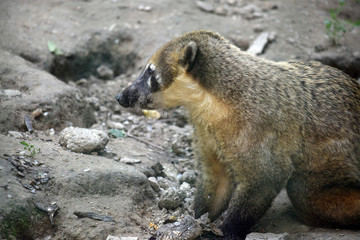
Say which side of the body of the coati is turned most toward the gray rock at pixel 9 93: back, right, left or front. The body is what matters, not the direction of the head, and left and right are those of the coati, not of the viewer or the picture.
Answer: front

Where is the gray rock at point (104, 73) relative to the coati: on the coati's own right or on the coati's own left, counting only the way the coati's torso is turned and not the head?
on the coati's own right

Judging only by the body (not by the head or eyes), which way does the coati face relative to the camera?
to the viewer's left

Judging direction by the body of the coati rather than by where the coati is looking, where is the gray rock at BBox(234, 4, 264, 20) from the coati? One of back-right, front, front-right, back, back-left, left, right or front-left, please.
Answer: right

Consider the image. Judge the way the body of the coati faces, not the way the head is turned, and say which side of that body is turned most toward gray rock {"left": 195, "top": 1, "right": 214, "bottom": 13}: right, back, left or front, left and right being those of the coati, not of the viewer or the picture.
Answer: right

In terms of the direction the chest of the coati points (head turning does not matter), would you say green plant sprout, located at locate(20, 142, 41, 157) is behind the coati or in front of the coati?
in front

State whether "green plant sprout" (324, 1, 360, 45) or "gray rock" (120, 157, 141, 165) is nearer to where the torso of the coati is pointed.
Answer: the gray rock

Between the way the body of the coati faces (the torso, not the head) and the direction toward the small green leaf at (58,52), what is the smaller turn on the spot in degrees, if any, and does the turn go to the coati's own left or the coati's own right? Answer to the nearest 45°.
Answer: approximately 45° to the coati's own right

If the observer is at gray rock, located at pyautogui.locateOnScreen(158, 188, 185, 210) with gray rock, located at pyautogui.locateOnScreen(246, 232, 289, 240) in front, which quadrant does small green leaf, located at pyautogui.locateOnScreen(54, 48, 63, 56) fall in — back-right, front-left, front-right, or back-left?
back-left
